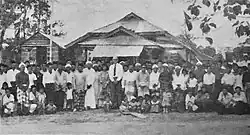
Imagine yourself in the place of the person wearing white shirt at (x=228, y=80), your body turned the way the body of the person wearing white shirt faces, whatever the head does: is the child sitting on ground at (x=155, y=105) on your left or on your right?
on your right

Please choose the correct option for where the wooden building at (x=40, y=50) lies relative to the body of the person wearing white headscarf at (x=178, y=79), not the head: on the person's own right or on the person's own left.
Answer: on the person's own right

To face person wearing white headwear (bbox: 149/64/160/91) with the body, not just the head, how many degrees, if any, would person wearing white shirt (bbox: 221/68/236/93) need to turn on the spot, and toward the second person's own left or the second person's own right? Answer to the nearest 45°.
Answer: approximately 90° to the second person's own right

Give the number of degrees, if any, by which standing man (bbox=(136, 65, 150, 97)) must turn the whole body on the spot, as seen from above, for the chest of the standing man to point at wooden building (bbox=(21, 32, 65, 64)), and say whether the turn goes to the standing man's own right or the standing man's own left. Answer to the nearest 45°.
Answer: approximately 90° to the standing man's own right

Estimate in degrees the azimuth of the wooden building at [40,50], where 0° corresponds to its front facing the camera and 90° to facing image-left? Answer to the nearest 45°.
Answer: approximately 0°
